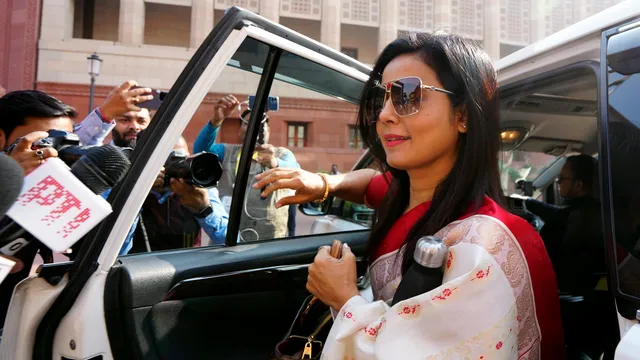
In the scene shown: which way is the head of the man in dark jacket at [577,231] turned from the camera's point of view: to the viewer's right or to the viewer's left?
to the viewer's left

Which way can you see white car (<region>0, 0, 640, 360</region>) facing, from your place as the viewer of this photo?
facing away from the viewer and to the left of the viewer

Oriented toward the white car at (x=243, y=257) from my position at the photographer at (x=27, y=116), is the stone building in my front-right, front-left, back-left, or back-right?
back-left

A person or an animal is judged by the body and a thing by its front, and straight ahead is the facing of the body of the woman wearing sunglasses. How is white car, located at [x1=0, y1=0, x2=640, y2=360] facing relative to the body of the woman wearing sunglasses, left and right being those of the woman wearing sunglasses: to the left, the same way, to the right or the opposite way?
to the right

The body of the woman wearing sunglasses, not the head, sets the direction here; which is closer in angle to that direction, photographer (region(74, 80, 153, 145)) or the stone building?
the photographer

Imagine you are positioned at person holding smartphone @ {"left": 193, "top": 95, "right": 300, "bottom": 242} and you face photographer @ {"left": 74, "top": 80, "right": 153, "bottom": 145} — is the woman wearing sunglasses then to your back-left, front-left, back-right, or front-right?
back-left

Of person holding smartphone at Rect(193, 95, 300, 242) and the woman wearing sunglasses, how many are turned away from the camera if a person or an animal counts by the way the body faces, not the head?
0

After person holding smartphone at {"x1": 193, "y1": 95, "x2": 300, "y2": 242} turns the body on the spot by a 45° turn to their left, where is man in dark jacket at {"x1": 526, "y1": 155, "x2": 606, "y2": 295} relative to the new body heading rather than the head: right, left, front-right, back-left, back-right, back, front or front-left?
front-left

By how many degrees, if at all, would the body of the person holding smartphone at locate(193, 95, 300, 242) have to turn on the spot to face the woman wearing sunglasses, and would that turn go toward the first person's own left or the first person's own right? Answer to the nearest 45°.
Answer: approximately 45° to the first person's own left

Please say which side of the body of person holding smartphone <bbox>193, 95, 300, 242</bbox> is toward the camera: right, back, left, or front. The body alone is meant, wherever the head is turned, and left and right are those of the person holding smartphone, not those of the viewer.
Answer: front
